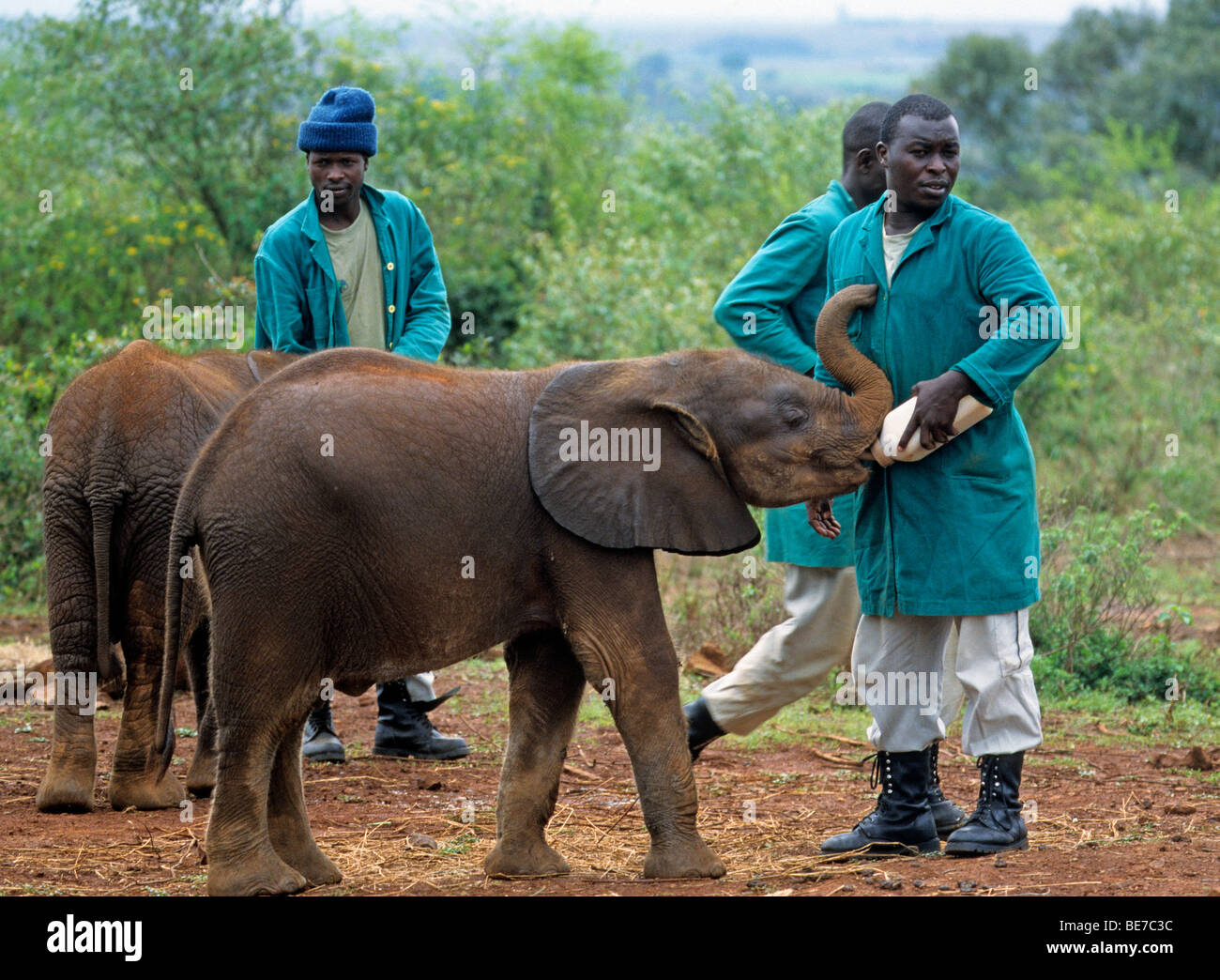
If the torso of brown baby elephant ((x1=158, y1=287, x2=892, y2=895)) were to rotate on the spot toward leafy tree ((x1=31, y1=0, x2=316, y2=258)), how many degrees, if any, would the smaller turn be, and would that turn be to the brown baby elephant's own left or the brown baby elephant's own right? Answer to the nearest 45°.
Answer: approximately 90° to the brown baby elephant's own left

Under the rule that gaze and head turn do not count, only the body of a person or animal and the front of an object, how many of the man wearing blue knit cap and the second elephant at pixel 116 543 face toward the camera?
1

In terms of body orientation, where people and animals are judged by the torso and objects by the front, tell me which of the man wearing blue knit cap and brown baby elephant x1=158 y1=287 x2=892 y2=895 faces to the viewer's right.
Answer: the brown baby elephant

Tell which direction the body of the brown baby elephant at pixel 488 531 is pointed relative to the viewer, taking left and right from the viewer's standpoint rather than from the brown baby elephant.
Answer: facing to the right of the viewer

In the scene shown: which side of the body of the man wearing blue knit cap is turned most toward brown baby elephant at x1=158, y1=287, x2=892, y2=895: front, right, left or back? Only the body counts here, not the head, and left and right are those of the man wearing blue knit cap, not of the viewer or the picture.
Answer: front

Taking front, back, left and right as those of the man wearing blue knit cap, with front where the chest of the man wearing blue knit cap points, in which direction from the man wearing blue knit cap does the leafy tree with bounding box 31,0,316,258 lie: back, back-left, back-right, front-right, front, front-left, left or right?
back

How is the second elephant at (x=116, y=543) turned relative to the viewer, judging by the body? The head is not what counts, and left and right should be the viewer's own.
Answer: facing away from the viewer and to the right of the viewer

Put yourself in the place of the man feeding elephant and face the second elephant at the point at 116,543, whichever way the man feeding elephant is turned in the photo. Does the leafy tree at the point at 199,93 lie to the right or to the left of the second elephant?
right

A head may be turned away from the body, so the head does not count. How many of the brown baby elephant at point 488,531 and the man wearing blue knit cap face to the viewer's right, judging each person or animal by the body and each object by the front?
1

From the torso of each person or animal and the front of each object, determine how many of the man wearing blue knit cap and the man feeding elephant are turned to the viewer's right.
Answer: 0

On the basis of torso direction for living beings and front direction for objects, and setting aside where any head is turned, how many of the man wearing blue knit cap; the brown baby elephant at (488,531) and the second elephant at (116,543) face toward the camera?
1

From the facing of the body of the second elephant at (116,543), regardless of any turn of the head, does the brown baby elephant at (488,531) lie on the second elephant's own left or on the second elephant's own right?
on the second elephant's own right
